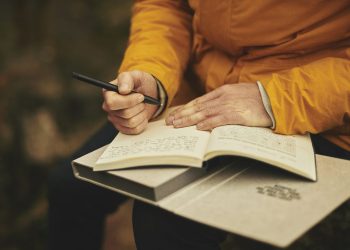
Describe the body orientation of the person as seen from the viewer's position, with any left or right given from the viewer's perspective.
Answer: facing the viewer and to the left of the viewer
